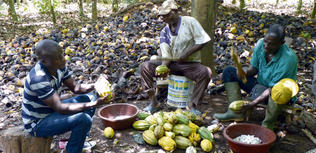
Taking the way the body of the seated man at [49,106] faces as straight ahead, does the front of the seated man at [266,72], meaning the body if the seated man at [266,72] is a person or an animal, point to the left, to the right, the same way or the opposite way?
the opposite way

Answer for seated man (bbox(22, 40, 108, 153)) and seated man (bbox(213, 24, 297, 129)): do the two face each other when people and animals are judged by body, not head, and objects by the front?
yes

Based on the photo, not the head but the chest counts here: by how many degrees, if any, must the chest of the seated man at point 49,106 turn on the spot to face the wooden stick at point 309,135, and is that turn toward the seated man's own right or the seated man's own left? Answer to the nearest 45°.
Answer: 0° — they already face it

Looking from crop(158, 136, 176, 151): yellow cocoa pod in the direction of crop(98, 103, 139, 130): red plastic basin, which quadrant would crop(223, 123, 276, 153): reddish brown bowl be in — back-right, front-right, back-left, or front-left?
back-right

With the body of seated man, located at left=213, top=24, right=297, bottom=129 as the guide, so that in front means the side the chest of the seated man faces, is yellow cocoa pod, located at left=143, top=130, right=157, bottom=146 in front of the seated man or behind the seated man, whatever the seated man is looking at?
in front

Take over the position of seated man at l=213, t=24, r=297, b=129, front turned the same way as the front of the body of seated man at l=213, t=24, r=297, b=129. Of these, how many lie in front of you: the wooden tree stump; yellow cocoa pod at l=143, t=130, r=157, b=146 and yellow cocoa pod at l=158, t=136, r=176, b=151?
3

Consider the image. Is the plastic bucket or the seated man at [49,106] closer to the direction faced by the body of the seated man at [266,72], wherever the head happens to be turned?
the seated man

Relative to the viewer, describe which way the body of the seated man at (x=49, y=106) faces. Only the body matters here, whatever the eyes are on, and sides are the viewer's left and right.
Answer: facing to the right of the viewer

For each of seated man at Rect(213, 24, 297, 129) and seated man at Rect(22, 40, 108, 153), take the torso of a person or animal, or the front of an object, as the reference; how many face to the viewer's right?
1

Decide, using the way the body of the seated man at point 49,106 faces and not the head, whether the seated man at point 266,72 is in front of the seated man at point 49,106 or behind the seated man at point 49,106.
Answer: in front

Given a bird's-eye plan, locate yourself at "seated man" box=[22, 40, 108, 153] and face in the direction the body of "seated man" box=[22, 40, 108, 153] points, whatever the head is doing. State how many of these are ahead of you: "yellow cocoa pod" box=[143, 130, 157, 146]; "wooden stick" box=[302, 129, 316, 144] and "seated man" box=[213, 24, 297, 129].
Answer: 3

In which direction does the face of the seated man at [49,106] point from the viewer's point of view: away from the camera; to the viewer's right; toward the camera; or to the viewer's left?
to the viewer's right
